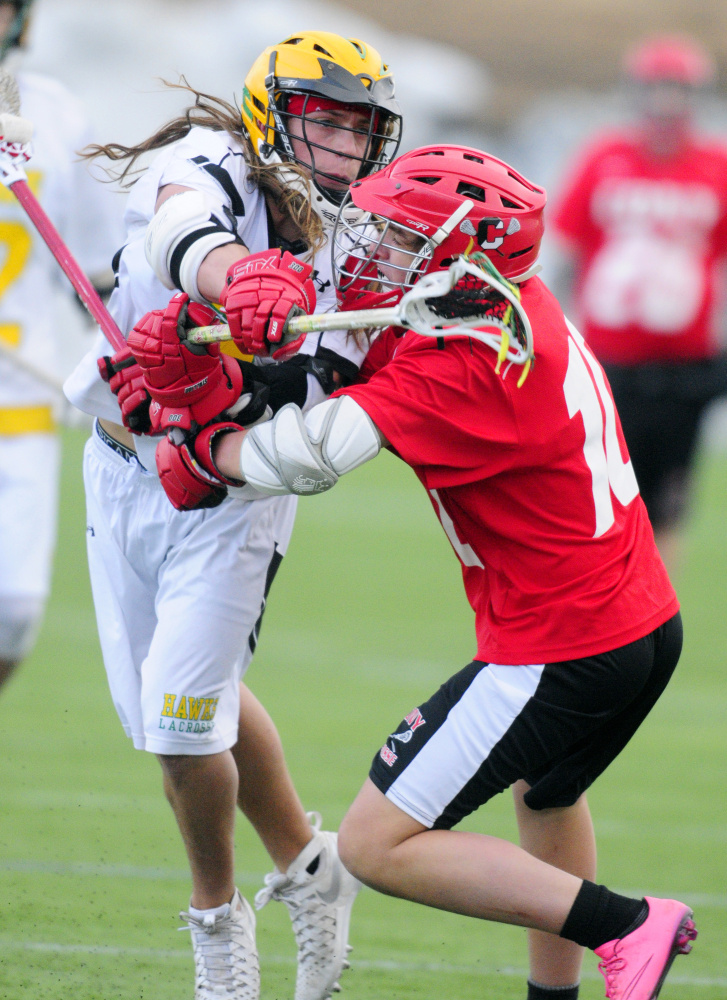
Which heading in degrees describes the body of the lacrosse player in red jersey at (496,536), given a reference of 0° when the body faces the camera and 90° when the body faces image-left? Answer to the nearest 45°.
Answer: approximately 90°

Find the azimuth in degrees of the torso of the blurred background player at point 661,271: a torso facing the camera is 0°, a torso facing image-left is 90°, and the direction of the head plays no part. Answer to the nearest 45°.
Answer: approximately 0°

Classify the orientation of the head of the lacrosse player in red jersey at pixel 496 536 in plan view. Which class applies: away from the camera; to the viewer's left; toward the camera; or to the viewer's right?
to the viewer's left

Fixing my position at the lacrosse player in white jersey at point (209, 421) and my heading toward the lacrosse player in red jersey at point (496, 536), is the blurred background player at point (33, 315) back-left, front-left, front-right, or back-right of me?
back-left

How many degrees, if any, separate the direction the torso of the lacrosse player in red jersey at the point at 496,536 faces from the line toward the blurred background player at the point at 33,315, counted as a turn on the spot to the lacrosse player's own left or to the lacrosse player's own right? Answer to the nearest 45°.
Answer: approximately 45° to the lacrosse player's own right

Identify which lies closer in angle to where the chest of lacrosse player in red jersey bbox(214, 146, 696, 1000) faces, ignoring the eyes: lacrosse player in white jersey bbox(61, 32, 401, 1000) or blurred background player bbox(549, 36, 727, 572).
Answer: the lacrosse player in white jersey

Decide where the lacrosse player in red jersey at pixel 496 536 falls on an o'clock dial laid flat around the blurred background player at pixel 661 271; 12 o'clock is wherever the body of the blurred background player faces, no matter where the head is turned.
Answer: The lacrosse player in red jersey is roughly at 12 o'clock from the blurred background player.

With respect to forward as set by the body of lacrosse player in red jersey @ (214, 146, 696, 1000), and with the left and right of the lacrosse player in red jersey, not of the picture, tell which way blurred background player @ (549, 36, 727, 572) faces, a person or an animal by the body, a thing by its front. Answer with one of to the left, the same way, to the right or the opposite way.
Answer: to the left
